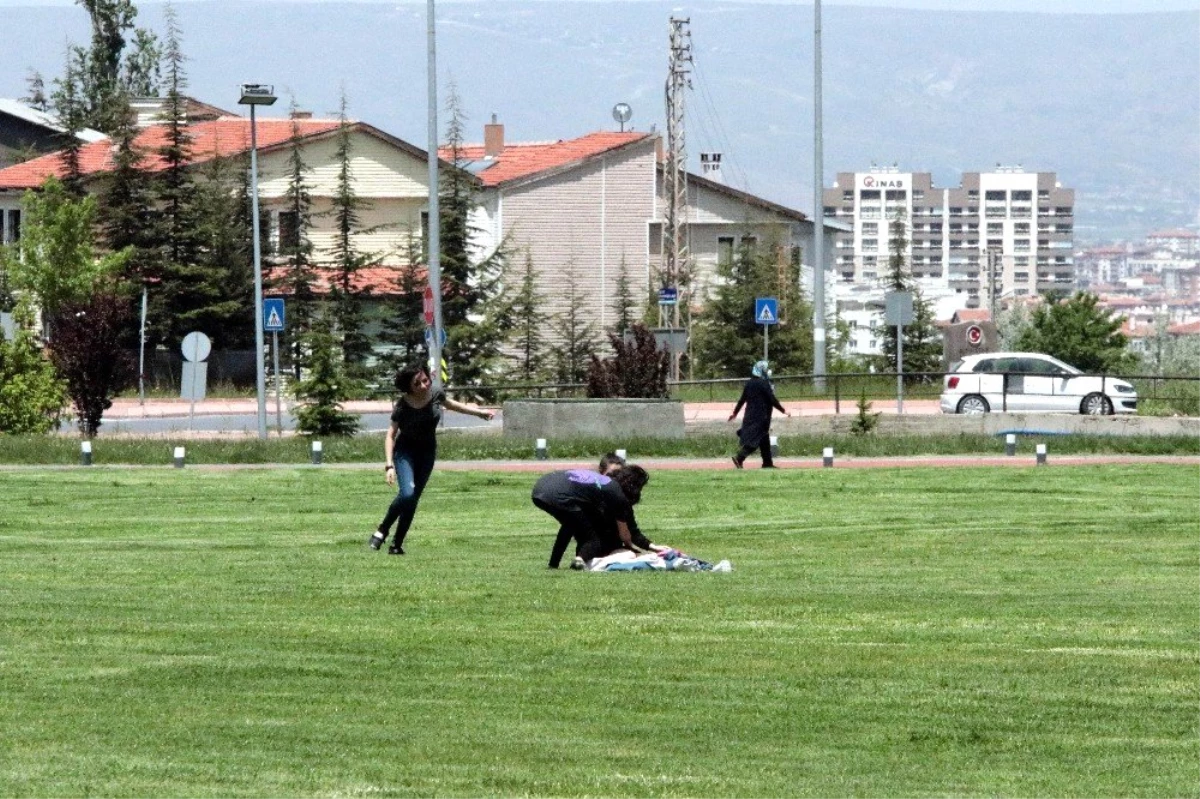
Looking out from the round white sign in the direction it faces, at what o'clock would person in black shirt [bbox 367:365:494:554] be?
The person in black shirt is roughly at 6 o'clock from the round white sign.

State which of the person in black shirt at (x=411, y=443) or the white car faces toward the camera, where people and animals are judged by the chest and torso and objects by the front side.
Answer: the person in black shirt

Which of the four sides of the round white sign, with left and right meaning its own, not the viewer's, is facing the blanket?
back

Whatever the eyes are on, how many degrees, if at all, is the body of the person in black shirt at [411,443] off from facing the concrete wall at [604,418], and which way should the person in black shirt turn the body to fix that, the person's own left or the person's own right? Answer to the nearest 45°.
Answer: approximately 180°

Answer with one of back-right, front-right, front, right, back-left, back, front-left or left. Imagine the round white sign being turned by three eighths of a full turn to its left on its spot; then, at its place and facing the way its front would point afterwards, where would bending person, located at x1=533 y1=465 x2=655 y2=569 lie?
front-left

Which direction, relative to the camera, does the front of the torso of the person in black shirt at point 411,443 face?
toward the camera

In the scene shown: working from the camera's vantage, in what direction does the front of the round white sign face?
facing away from the viewer

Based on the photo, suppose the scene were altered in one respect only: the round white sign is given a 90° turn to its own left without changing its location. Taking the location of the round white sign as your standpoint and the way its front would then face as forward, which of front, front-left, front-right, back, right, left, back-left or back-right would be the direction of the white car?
back

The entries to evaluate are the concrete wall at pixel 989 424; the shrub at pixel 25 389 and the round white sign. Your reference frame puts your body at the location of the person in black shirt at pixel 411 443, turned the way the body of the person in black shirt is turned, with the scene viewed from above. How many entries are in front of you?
0

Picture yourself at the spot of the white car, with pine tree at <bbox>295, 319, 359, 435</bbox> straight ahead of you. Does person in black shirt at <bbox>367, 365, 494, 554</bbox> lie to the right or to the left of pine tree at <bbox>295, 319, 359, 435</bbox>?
left

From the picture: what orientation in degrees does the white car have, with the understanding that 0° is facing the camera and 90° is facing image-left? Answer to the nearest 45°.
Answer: approximately 270°

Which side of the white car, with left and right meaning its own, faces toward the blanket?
right

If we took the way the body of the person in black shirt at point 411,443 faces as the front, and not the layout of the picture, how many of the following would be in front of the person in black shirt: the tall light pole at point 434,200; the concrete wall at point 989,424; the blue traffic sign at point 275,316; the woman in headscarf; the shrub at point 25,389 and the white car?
0

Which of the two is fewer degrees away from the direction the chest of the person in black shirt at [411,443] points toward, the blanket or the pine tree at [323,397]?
the blanket

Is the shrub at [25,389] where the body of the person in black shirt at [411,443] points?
no

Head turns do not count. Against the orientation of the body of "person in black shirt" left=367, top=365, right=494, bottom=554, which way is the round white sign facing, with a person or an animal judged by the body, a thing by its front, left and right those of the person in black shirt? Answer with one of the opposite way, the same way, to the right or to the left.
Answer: the opposite way

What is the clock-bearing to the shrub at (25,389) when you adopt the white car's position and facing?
The shrub is roughly at 5 o'clock from the white car.
